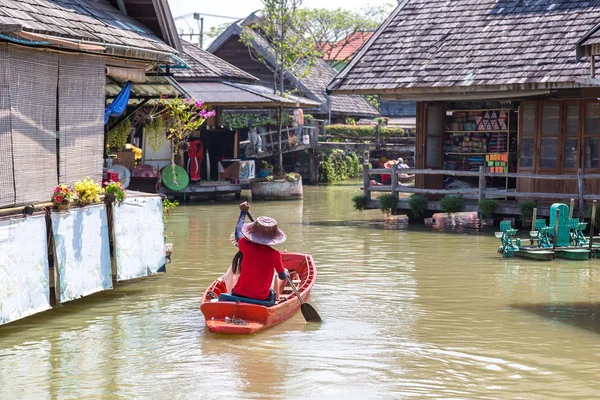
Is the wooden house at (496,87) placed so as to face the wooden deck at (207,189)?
no

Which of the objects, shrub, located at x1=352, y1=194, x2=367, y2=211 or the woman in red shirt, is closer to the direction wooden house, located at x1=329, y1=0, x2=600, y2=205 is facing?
the woman in red shirt

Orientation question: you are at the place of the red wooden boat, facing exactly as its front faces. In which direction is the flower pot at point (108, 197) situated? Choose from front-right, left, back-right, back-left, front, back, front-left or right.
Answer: left

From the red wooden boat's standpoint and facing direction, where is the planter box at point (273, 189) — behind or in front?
in front

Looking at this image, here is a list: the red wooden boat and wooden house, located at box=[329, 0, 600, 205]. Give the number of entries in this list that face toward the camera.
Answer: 1

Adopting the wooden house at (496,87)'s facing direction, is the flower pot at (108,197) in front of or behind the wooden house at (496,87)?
in front

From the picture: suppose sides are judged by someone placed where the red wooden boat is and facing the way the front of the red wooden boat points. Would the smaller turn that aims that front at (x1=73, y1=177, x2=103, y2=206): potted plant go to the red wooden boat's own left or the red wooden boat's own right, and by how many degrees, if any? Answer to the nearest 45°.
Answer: approximately 90° to the red wooden boat's own left

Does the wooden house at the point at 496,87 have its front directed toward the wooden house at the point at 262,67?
no

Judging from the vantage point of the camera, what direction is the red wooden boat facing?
facing away from the viewer and to the right of the viewer

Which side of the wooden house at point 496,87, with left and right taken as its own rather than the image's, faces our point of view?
front

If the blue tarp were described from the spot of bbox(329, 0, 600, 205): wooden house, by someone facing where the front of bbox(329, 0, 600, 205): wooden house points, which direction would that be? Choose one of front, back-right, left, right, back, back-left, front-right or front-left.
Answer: front-right

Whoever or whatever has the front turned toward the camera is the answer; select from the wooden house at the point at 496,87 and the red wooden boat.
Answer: the wooden house
